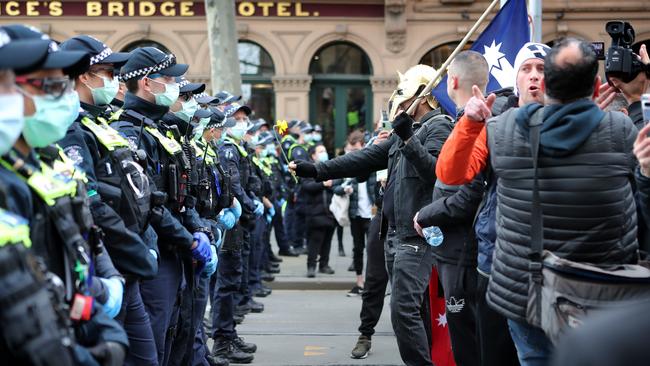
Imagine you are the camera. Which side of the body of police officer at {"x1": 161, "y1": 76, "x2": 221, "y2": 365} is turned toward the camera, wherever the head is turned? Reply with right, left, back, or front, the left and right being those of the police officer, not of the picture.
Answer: right

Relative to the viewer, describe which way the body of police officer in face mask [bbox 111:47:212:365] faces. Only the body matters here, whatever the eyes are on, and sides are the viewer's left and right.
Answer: facing to the right of the viewer

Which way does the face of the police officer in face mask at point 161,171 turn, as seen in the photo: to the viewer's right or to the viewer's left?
to the viewer's right

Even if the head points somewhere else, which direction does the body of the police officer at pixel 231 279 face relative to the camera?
to the viewer's right

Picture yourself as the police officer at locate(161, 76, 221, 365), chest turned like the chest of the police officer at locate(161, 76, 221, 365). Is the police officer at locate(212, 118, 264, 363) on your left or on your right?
on your left

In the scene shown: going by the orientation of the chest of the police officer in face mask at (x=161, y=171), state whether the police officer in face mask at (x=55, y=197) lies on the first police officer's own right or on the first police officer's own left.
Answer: on the first police officer's own right

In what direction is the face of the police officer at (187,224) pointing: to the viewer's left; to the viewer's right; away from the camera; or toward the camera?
to the viewer's right

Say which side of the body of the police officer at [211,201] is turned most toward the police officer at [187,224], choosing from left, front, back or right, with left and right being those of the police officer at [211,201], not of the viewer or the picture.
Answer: right

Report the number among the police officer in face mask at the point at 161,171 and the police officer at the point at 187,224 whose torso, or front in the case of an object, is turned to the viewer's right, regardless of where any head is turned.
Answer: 2
